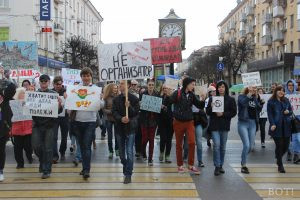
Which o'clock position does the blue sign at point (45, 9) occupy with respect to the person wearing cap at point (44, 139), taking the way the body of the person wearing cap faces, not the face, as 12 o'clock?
The blue sign is roughly at 6 o'clock from the person wearing cap.

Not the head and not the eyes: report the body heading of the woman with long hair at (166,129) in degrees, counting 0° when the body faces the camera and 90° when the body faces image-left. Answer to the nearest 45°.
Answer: approximately 0°

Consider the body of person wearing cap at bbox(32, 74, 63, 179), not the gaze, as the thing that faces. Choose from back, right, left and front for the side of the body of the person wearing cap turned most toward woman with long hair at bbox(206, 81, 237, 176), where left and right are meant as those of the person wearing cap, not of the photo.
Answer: left

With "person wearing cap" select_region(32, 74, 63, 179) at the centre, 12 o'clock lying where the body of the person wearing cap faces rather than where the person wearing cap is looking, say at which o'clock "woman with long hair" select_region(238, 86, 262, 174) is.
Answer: The woman with long hair is roughly at 9 o'clock from the person wearing cap.
